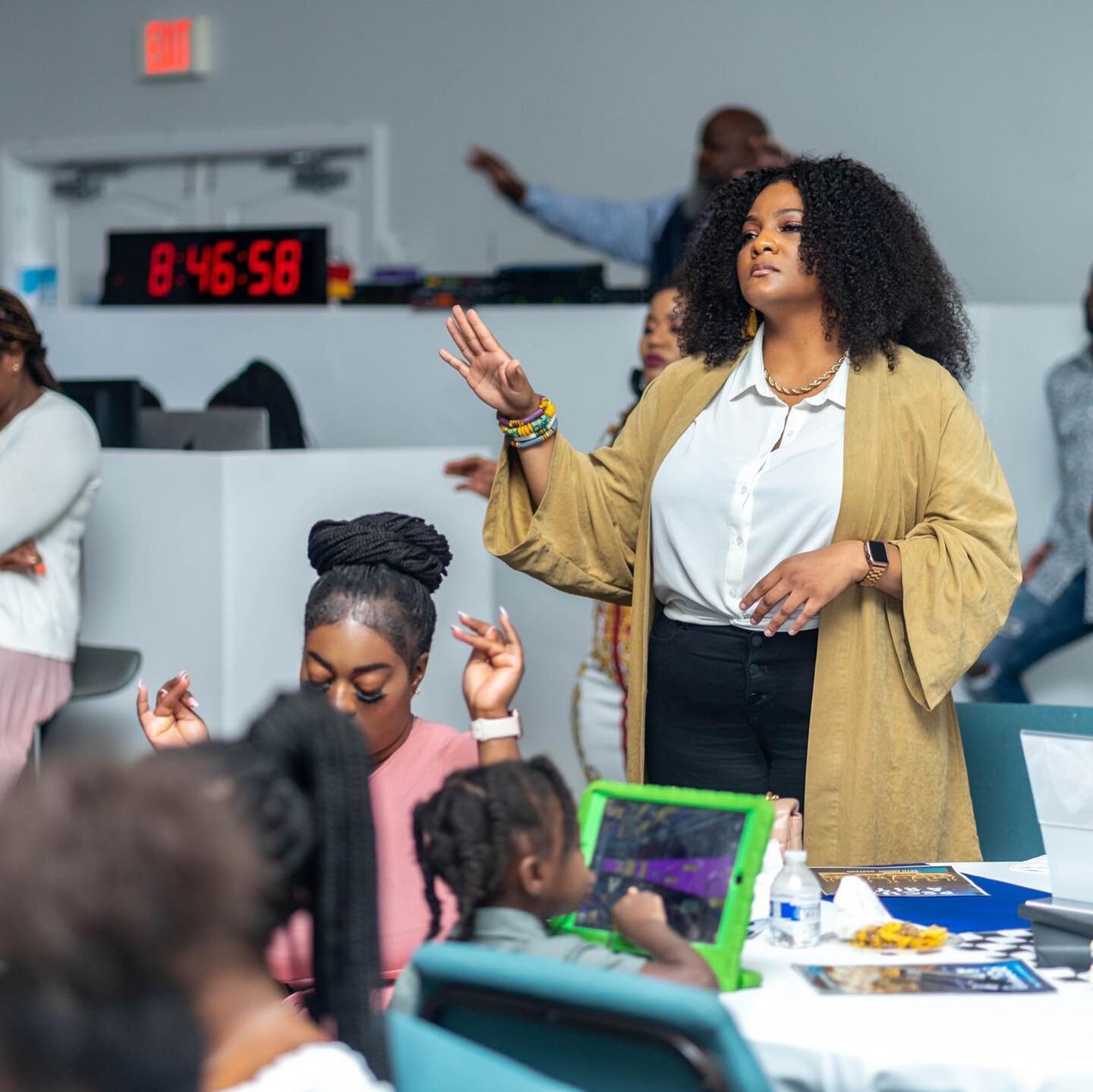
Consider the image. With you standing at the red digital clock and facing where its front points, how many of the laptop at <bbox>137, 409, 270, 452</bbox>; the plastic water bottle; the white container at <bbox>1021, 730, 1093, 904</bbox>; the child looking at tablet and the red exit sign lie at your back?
1

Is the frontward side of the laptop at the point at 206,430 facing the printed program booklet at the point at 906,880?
no

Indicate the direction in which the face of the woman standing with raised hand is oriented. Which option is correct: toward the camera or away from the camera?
toward the camera

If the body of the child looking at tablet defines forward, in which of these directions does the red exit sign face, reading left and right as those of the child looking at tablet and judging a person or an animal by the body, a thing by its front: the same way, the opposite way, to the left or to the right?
the opposite way

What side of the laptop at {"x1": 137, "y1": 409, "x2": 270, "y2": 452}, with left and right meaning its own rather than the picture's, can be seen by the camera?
back

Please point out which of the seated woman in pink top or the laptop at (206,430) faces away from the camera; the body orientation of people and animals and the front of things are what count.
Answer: the laptop

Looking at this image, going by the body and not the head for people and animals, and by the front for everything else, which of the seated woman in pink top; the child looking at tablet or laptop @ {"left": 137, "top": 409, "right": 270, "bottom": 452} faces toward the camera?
the seated woman in pink top

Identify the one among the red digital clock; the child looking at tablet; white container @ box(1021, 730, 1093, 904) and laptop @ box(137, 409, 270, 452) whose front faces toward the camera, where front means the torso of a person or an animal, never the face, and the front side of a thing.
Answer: the red digital clock

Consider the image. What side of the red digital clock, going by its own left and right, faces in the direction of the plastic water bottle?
front

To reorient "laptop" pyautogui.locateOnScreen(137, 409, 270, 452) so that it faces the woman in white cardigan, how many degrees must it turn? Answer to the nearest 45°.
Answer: approximately 135° to its left

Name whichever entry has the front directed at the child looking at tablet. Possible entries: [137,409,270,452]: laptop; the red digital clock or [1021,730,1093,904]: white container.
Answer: the red digital clock

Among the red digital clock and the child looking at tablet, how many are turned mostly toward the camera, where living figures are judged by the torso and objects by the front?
1

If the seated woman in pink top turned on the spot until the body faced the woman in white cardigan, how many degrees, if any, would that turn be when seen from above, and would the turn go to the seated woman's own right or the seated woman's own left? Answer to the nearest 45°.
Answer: approximately 135° to the seated woman's own right

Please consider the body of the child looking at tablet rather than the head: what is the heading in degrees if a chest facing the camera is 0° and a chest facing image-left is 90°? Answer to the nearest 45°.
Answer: approximately 225°

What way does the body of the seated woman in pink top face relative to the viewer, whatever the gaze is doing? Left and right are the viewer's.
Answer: facing the viewer

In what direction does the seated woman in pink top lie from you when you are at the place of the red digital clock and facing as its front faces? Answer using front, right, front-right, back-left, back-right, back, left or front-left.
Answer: front

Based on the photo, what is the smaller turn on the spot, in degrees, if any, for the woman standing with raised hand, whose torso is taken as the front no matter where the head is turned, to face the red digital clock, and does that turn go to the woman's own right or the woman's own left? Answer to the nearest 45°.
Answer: approximately 90° to the woman's own right

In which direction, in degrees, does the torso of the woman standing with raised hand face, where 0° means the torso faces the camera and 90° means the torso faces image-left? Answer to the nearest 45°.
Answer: approximately 45°
